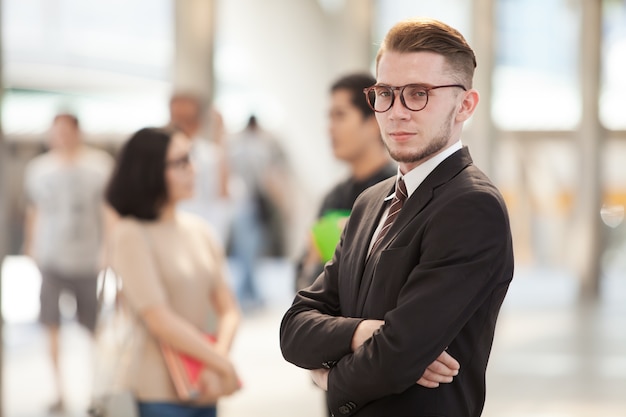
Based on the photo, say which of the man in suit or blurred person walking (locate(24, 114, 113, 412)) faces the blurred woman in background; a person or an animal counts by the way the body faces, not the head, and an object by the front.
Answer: the blurred person walking

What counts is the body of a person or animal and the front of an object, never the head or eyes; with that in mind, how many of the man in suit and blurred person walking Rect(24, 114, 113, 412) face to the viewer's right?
0

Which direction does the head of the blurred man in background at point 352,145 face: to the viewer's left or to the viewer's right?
to the viewer's left

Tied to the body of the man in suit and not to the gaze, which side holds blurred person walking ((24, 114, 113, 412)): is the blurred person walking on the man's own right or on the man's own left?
on the man's own right

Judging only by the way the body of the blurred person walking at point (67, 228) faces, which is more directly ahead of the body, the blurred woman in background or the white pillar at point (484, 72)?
the blurred woman in background

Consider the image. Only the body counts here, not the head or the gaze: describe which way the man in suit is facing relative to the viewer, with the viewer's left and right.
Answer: facing the viewer and to the left of the viewer

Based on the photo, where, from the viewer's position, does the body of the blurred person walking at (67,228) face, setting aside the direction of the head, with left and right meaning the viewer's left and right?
facing the viewer

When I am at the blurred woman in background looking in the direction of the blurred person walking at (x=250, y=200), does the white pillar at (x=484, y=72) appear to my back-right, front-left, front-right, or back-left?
front-right

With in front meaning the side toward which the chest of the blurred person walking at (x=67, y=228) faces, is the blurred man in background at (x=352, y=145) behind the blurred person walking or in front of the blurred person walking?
in front

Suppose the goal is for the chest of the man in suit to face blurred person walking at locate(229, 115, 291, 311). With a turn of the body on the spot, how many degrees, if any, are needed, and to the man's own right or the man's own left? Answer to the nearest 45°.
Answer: approximately 135° to the man's own right

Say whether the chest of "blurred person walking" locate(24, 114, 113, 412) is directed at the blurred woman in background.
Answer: yes

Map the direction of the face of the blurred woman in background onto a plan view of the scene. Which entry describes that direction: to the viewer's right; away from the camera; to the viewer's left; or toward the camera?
to the viewer's right
